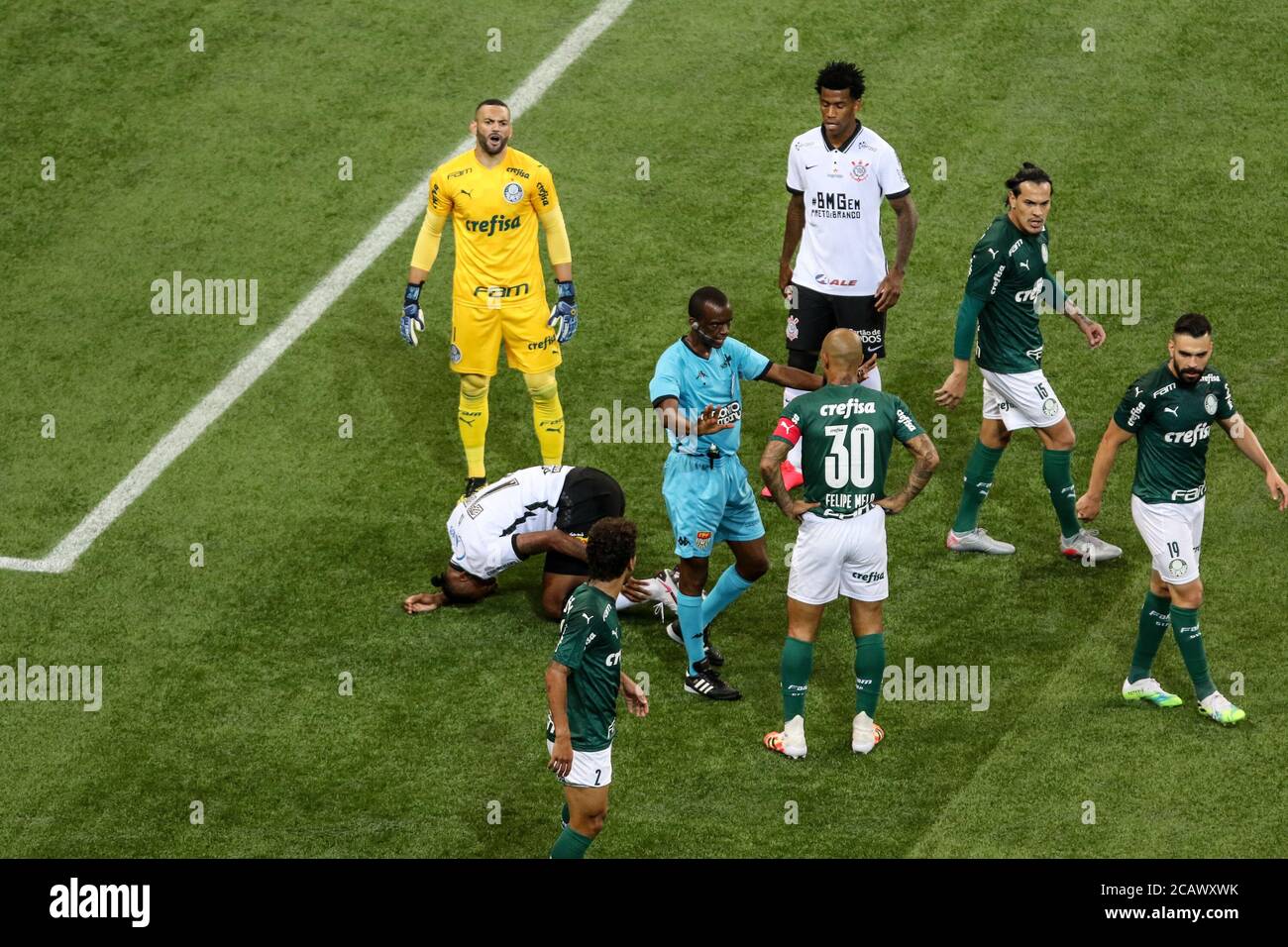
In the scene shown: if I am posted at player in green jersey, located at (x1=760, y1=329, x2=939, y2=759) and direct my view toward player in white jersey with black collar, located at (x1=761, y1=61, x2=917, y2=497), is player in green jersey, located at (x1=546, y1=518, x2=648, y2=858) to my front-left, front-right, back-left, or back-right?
back-left

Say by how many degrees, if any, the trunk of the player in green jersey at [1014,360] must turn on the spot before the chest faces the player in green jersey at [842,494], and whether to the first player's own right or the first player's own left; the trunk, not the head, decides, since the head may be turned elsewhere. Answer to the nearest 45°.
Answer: approximately 90° to the first player's own right

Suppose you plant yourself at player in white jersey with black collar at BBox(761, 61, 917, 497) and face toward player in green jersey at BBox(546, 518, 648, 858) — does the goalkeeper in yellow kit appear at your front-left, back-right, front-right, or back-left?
front-right

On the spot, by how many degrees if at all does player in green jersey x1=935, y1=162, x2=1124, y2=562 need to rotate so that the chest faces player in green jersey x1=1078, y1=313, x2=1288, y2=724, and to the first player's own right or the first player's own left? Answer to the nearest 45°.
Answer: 0° — they already face them

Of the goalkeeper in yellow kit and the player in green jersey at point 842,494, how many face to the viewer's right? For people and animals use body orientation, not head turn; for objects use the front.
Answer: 0

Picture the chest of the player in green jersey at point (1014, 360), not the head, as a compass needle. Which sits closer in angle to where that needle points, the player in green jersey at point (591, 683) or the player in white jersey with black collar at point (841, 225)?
the player in green jersey

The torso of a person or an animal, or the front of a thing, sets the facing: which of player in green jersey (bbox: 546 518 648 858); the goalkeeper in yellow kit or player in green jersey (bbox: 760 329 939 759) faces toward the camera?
the goalkeeper in yellow kit

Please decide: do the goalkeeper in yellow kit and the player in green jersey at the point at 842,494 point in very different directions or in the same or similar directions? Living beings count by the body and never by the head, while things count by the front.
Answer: very different directions

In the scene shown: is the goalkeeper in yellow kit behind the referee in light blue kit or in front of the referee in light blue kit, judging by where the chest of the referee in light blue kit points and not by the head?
behind

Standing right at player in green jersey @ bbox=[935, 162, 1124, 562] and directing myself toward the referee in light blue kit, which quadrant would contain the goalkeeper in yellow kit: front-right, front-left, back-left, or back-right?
front-right

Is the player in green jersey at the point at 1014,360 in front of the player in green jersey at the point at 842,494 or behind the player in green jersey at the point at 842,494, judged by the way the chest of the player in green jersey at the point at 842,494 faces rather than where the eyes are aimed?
in front

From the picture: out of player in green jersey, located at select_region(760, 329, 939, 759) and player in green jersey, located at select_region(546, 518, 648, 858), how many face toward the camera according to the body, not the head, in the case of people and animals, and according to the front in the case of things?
0

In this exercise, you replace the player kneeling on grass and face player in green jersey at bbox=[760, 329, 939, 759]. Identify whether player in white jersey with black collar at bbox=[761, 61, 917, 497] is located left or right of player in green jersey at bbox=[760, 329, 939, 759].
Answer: left

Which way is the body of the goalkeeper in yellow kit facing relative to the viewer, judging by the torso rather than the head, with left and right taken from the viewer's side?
facing the viewer

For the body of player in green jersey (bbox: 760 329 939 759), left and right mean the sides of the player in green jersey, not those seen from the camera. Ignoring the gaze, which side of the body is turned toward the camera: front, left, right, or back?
back

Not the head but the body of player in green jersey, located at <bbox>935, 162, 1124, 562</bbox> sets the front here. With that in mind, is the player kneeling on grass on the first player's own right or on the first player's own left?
on the first player's own right
